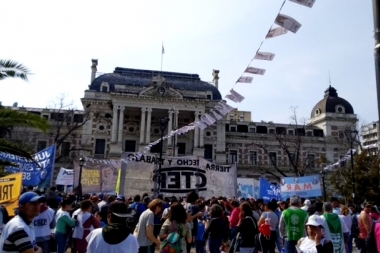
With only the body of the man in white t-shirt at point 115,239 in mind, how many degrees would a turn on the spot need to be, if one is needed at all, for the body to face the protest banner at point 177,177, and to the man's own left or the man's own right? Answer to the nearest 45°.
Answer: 0° — they already face it

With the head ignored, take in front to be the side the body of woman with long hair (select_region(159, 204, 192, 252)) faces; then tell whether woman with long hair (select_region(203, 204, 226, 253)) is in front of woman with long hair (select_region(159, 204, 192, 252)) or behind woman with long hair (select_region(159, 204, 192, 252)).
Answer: in front

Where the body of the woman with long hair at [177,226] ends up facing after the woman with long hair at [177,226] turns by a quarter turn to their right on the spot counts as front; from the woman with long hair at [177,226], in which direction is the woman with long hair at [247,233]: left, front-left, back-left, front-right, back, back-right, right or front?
front-left

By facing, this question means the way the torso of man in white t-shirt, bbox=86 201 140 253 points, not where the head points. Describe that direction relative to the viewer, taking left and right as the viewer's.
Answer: facing away from the viewer

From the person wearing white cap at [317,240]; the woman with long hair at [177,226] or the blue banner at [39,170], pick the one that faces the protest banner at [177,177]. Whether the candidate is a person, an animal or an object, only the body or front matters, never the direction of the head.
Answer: the woman with long hair

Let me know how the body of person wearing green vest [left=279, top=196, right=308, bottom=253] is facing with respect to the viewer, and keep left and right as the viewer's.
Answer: facing away from the viewer

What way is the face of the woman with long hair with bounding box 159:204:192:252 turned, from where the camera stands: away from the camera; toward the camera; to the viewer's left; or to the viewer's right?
away from the camera
